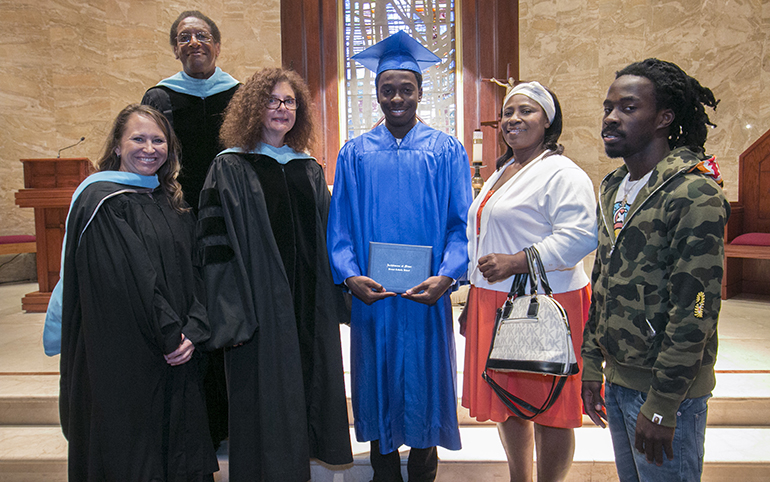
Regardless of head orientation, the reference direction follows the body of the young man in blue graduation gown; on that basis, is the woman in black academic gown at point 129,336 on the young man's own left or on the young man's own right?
on the young man's own right

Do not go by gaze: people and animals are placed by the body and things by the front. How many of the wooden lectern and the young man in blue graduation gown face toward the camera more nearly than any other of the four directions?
2

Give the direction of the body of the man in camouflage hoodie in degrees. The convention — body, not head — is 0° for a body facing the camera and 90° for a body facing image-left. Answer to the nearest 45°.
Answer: approximately 45°

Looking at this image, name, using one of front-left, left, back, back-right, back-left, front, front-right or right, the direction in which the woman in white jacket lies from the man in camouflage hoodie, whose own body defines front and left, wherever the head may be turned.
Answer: right

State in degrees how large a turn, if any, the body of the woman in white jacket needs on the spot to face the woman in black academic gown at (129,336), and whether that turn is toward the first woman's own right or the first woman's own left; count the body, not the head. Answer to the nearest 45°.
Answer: approximately 45° to the first woman's own right

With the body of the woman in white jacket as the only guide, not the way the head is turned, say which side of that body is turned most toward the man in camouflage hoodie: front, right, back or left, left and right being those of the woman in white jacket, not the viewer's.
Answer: left

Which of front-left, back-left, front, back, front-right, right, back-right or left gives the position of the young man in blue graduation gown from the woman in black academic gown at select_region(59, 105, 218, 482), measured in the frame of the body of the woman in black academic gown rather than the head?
front-left
